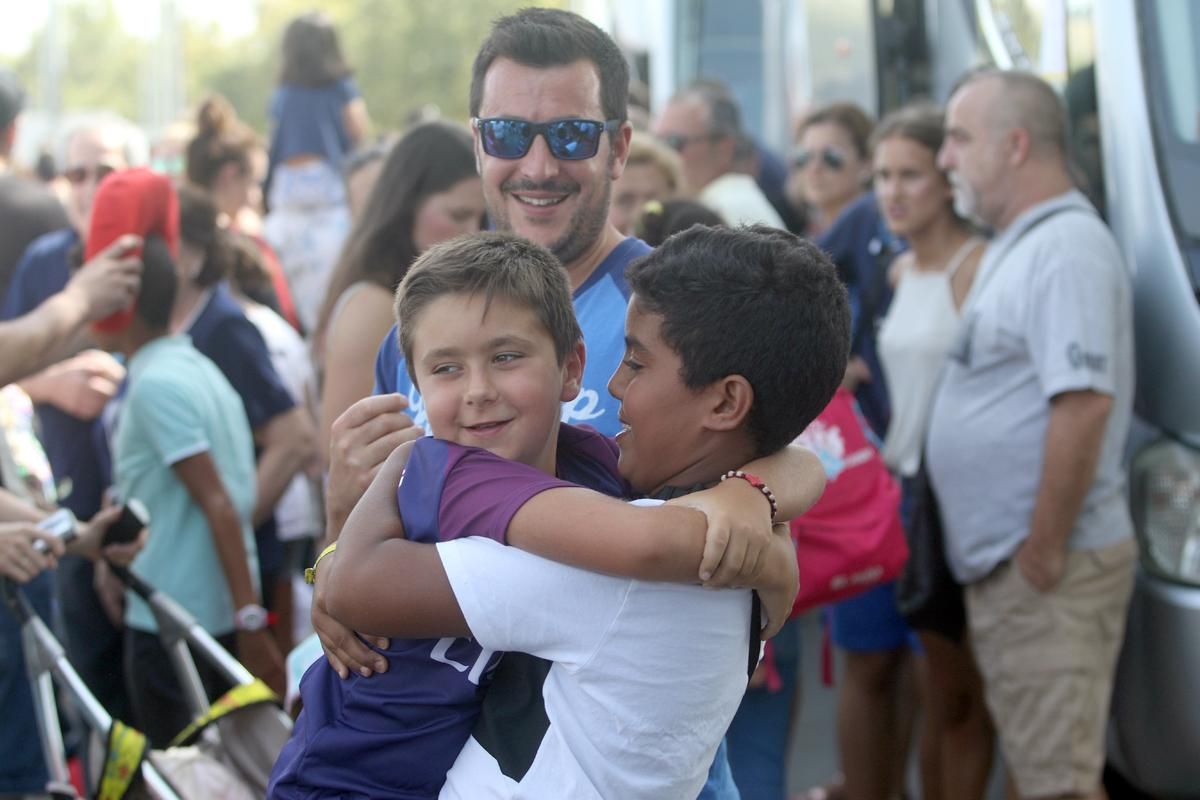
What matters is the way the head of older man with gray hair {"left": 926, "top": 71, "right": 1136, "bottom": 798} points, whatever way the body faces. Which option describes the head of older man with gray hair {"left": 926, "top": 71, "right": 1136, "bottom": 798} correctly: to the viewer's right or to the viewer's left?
to the viewer's left

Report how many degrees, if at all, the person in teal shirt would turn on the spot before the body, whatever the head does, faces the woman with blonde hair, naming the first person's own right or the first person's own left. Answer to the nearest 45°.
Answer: approximately 135° to the first person's own right

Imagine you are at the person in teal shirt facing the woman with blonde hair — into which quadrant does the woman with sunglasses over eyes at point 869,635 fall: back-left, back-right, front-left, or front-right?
front-right

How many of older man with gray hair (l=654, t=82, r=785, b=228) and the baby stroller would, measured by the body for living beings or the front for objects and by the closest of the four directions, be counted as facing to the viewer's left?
1

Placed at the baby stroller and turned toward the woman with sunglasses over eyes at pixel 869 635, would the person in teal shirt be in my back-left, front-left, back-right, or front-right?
front-left

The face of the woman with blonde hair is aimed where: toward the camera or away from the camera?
toward the camera

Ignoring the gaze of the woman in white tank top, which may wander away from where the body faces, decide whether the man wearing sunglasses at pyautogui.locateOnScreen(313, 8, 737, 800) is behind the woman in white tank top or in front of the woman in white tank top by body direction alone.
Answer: in front

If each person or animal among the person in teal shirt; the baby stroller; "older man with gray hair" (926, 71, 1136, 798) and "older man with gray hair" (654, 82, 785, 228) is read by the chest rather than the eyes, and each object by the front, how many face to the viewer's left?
3

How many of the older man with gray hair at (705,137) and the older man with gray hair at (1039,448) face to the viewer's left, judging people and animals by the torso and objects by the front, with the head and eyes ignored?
2

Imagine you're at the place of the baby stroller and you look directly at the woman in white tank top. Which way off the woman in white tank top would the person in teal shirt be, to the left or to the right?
left

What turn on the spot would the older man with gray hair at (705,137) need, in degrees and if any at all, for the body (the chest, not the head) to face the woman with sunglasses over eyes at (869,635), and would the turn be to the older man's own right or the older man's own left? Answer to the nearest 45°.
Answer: approximately 90° to the older man's own left

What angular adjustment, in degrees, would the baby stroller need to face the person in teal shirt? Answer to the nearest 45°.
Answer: approximately 135° to its left
